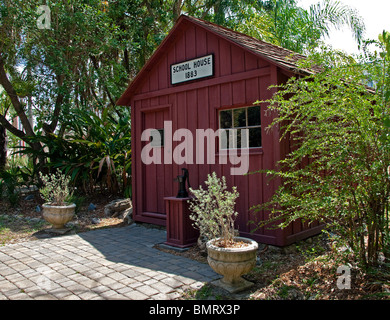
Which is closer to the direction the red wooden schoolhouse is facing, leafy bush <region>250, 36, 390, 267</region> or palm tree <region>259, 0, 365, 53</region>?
the leafy bush

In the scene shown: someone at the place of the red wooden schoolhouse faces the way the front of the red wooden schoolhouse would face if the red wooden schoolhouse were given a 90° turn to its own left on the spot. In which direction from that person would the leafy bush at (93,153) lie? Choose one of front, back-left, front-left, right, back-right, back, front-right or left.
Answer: back

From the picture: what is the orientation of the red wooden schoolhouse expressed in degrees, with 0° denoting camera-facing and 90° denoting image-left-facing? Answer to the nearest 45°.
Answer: approximately 45°

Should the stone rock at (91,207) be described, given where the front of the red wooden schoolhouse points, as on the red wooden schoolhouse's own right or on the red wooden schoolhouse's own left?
on the red wooden schoolhouse's own right

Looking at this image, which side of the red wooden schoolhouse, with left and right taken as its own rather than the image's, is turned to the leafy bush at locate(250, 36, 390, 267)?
left

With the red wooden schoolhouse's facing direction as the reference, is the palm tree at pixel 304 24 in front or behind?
behind

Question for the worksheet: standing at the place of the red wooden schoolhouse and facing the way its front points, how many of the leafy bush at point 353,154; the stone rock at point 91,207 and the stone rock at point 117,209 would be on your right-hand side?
2

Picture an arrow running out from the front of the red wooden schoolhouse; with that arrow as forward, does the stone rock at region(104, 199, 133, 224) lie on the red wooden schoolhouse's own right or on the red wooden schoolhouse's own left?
on the red wooden schoolhouse's own right
